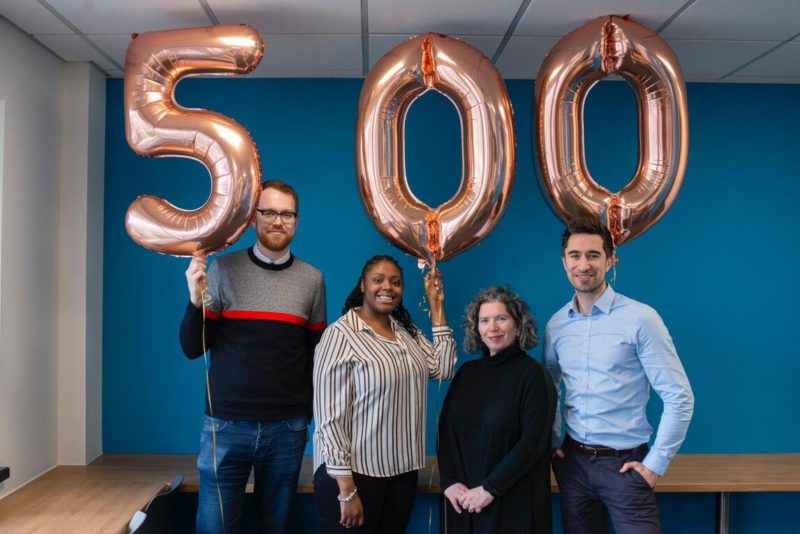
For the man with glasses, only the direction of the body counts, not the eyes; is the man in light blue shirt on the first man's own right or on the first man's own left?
on the first man's own left

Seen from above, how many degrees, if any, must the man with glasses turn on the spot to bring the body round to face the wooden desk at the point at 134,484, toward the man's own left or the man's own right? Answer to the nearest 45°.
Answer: approximately 135° to the man's own right

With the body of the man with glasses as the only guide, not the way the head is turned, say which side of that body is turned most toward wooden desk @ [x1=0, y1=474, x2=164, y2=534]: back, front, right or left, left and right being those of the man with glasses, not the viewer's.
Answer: right

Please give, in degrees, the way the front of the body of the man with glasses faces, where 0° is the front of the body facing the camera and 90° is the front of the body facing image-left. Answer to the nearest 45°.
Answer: approximately 0°
